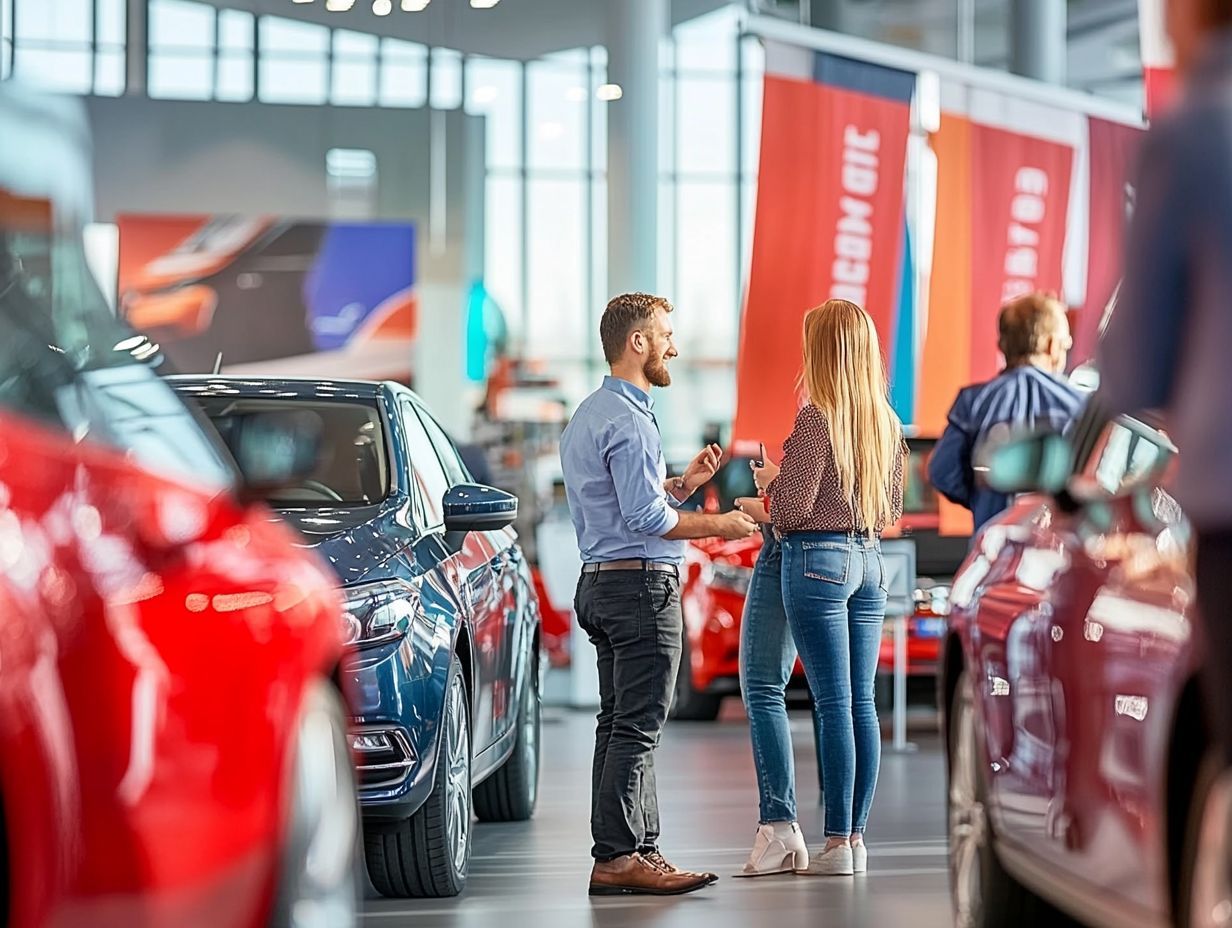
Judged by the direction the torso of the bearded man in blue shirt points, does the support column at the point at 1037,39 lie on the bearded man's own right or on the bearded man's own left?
on the bearded man's own left

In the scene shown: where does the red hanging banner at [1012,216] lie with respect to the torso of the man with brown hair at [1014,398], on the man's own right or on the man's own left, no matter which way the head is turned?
on the man's own left

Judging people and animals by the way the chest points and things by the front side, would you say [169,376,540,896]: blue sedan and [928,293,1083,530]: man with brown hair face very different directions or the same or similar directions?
very different directions

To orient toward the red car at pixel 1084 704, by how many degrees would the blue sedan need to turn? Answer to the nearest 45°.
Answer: approximately 90° to its left

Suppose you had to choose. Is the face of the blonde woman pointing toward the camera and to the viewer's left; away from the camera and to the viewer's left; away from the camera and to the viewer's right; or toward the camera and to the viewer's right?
away from the camera and to the viewer's left

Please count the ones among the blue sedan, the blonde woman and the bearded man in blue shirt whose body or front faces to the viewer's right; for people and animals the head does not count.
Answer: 1

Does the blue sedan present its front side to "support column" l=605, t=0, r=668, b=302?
no

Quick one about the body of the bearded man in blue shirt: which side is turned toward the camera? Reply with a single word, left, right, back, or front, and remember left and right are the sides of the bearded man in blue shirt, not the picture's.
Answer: right

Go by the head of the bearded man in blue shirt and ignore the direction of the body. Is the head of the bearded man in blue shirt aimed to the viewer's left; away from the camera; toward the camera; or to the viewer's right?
to the viewer's right

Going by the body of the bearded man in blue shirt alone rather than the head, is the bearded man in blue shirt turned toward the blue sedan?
no

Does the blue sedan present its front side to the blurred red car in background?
no

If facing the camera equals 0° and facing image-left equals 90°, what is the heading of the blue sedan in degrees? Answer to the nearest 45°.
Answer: approximately 45°

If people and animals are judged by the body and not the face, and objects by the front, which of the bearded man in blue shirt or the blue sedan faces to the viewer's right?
the bearded man in blue shirt

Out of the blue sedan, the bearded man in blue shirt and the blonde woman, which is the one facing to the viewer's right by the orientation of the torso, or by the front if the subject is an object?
the bearded man in blue shirt

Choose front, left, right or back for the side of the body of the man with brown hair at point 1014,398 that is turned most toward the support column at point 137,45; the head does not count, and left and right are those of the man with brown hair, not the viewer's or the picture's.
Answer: left

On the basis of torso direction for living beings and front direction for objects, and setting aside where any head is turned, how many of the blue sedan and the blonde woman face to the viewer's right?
0

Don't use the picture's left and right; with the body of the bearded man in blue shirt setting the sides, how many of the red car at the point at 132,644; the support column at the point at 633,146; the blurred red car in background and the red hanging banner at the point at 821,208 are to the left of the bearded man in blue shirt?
3

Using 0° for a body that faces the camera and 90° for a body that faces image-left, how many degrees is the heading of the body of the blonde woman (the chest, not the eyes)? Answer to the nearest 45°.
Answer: approximately 135°

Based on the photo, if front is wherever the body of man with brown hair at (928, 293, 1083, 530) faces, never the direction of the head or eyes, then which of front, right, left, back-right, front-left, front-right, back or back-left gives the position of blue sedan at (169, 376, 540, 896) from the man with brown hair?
back
